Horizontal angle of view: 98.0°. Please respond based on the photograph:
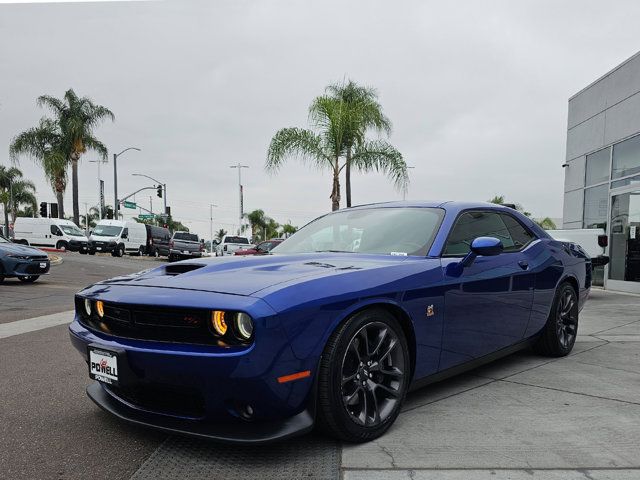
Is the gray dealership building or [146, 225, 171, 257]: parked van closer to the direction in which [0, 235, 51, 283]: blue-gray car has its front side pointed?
the gray dealership building

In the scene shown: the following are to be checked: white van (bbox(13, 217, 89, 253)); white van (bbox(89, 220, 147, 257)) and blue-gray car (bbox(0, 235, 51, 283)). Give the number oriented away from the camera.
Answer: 0

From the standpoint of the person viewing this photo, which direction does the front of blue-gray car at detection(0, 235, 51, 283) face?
facing the viewer and to the right of the viewer

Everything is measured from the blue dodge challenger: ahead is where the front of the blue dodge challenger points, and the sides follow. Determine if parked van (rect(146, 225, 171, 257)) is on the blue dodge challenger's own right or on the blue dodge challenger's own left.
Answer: on the blue dodge challenger's own right

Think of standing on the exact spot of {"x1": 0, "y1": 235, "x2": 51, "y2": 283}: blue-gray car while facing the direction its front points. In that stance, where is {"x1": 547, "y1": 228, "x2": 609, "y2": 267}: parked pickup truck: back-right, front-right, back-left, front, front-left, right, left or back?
front

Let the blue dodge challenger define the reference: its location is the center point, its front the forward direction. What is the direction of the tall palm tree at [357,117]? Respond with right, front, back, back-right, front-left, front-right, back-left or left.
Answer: back-right

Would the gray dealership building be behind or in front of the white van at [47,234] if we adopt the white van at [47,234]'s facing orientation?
in front

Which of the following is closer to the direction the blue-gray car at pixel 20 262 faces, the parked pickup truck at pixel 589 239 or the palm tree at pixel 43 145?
the parked pickup truck

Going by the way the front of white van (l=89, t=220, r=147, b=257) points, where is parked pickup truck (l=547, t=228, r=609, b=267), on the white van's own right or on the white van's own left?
on the white van's own left

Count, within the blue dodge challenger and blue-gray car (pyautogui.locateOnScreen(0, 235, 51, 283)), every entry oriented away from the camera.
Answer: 0

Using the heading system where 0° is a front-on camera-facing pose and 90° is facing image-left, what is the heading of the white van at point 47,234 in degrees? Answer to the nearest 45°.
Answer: approximately 315°

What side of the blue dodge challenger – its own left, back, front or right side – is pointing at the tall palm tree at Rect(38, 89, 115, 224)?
right

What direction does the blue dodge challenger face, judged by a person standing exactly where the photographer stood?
facing the viewer and to the left of the viewer

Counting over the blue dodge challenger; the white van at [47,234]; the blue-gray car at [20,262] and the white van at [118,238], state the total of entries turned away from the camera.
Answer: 0

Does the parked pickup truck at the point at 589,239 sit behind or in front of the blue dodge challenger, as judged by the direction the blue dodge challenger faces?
behind

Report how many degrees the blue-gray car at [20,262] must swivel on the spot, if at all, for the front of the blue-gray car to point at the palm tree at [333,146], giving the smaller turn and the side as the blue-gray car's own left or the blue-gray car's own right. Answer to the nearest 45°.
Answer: approximately 45° to the blue-gray car's own left
